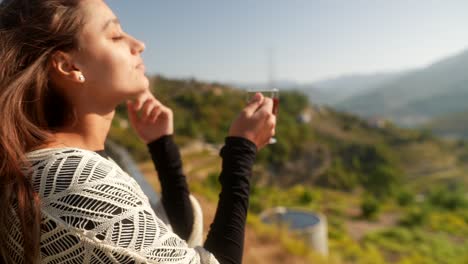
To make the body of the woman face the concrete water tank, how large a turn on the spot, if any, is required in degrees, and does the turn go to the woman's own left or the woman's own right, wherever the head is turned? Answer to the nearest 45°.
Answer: approximately 45° to the woman's own left

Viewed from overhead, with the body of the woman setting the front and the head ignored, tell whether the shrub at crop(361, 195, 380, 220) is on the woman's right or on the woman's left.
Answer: on the woman's left

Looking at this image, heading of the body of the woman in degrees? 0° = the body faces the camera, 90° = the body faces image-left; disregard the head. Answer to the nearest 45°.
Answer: approximately 270°

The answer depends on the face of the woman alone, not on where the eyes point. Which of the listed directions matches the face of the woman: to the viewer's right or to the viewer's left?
to the viewer's right
